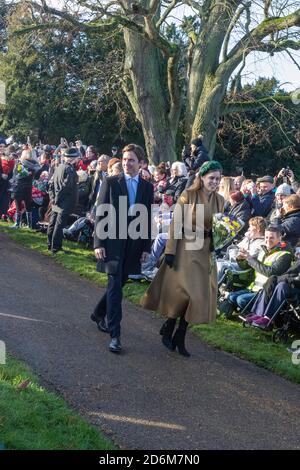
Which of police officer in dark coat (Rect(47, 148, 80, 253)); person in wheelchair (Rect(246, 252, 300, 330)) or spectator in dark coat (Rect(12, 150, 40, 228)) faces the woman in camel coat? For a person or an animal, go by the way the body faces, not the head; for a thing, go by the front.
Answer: the person in wheelchair

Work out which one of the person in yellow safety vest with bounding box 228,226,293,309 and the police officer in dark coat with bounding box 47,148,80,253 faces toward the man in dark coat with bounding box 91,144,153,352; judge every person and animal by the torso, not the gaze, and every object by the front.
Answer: the person in yellow safety vest

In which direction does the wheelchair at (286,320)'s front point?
to the viewer's left

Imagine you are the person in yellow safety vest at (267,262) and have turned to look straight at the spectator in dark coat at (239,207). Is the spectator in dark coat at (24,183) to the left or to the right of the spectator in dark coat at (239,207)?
left
